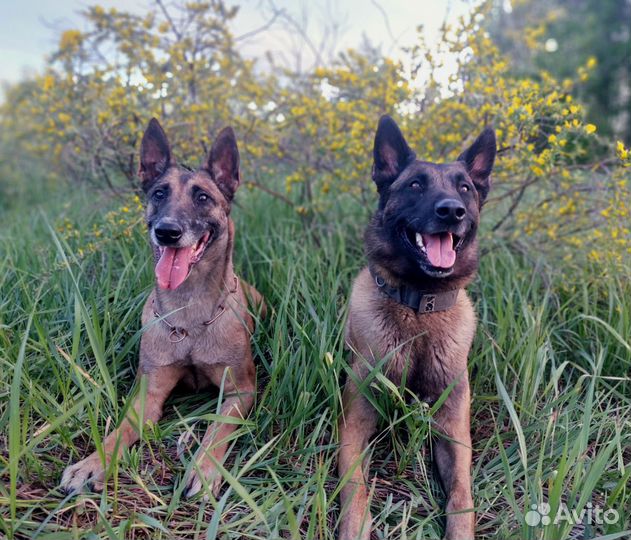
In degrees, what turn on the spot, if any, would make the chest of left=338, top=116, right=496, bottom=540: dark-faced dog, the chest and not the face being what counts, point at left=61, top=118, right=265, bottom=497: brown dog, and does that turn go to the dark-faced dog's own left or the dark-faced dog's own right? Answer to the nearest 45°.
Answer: approximately 90° to the dark-faced dog's own right

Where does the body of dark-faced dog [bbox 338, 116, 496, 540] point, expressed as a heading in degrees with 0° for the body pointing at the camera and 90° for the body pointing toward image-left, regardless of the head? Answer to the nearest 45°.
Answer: approximately 0°

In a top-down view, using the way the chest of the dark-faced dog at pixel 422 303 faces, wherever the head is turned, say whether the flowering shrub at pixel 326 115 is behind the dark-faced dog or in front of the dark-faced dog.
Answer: behind
